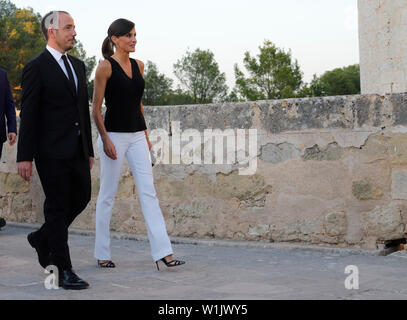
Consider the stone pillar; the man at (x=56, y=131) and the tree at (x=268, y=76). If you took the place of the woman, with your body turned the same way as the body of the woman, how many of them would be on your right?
1

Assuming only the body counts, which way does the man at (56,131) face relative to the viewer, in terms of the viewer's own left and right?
facing the viewer and to the right of the viewer

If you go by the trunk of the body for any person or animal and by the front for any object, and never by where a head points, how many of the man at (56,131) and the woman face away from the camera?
0

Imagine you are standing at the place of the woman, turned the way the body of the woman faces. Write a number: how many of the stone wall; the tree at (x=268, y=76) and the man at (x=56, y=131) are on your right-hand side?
1

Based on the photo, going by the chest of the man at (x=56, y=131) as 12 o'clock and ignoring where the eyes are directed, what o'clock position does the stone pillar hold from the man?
The stone pillar is roughly at 9 o'clock from the man.
